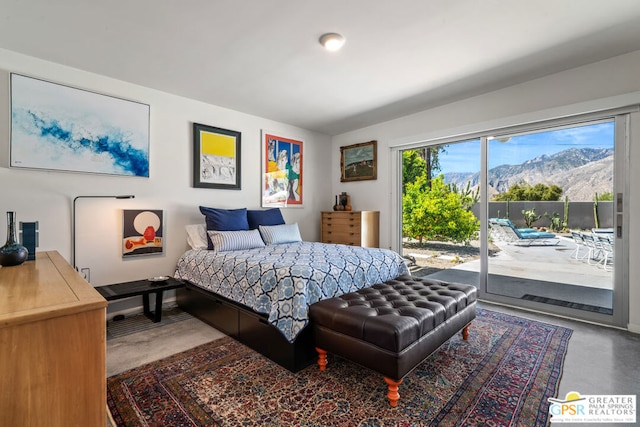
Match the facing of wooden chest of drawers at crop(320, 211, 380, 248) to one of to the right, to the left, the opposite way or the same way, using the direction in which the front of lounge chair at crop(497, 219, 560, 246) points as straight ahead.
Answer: to the right

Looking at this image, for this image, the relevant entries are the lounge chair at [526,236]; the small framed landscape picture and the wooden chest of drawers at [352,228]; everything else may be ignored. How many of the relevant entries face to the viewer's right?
1

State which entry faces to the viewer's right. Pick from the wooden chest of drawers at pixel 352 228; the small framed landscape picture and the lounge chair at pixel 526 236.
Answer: the lounge chair

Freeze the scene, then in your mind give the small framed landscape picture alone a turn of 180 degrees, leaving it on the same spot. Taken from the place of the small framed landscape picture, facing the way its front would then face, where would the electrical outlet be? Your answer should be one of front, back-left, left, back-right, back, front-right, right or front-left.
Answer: back

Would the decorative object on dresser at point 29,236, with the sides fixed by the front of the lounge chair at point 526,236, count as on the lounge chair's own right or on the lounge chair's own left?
on the lounge chair's own right

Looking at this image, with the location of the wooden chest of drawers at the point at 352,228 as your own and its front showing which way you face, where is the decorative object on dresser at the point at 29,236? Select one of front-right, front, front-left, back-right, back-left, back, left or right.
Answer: front

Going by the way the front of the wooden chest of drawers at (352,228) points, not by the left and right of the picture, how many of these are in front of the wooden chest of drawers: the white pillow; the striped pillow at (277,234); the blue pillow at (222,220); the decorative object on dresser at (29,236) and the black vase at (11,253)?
5

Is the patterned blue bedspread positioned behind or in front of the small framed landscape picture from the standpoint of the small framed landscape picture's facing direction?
in front

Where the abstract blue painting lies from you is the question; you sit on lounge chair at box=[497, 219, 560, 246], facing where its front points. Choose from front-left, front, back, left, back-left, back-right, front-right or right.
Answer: back-right

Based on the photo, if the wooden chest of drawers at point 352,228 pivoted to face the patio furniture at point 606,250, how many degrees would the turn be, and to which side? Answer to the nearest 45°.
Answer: approximately 90° to its left

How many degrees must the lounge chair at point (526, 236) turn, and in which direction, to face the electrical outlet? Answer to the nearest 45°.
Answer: approximately 135° to its right

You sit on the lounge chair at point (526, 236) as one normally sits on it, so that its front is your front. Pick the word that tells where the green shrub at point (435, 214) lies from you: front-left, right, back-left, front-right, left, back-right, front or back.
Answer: back

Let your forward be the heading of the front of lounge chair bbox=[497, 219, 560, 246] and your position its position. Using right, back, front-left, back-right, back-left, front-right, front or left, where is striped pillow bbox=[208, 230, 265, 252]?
back-right

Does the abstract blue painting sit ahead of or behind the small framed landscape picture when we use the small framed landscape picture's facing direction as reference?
ahead

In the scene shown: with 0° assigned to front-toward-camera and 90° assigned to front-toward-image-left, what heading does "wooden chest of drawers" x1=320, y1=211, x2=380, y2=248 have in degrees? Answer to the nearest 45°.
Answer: approximately 45°

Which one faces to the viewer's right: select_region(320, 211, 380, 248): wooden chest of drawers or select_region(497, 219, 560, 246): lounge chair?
the lounge chair

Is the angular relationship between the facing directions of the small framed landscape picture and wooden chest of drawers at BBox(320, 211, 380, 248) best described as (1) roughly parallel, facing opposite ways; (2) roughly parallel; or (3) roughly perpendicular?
roughly parallel

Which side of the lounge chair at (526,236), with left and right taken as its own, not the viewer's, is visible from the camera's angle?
right
